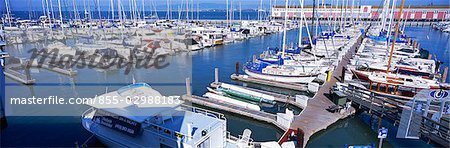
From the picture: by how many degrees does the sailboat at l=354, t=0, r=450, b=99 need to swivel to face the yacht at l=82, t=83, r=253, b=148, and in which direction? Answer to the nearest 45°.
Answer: approximately 45° to its left

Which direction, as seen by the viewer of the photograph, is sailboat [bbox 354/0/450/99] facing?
facing to the left of the viewer

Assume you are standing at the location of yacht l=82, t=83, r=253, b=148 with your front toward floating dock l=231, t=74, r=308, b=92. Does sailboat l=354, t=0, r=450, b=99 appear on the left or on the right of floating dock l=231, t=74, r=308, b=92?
right
